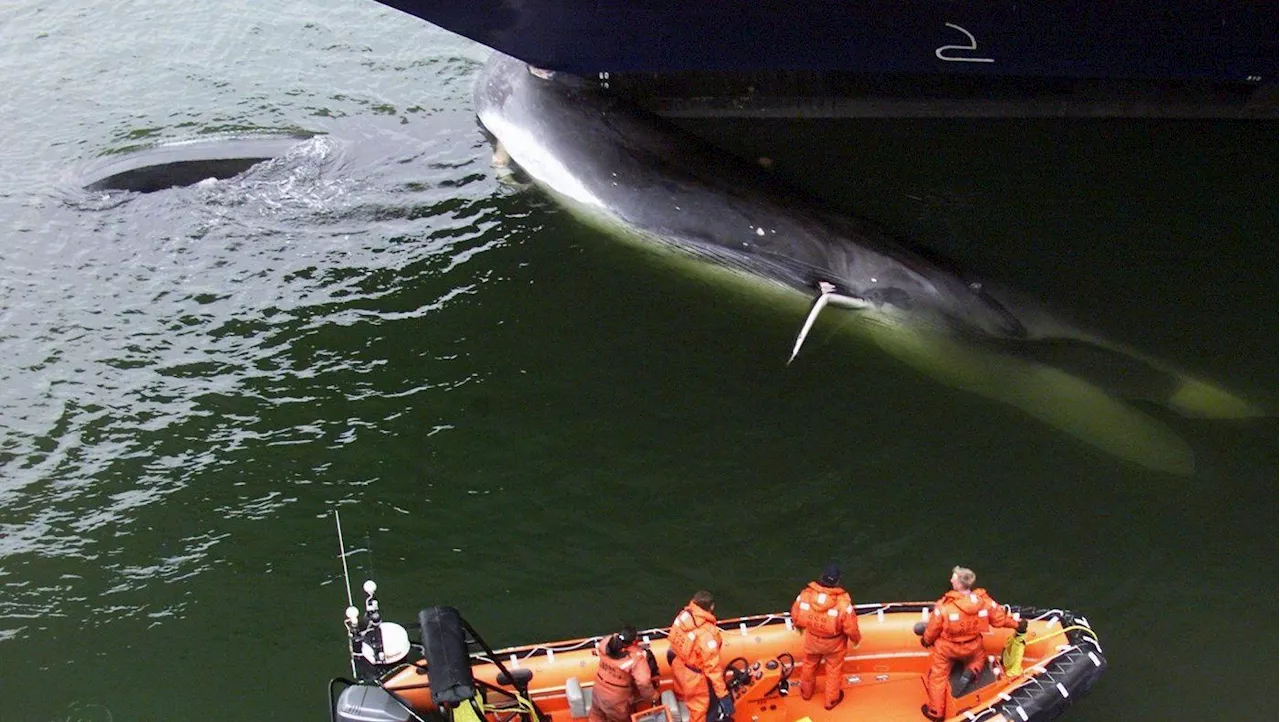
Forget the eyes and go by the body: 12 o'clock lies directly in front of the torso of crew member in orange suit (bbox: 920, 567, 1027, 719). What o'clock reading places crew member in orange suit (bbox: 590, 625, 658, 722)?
crew member in orange suit (bbox: 590, 625, 658, 722) is roughly at 8 o'clock from crew member in orange suit (bbox: 920, 567, 1027, 719).

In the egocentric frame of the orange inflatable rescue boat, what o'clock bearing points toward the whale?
The whale is roughly at 9 o'clock from the orange inflatable rescue boat.

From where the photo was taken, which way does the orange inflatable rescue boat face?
to the viewer's right

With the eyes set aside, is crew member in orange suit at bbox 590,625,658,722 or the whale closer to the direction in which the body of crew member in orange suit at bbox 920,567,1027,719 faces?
the whale

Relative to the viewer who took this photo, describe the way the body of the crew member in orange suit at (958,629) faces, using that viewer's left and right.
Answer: facing away from the viewer

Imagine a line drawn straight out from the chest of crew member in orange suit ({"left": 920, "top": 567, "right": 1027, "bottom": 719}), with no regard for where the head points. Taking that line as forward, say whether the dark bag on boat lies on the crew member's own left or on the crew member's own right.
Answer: on the crew member's own left
